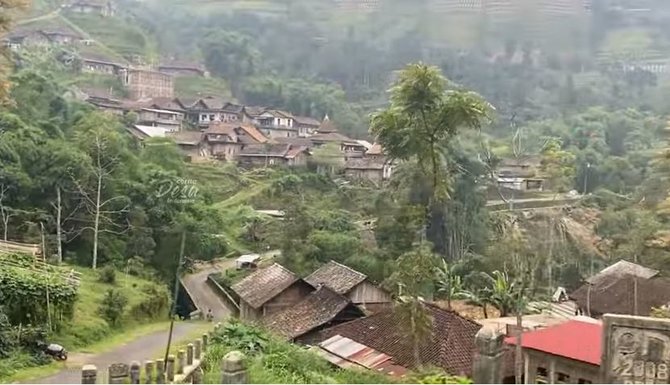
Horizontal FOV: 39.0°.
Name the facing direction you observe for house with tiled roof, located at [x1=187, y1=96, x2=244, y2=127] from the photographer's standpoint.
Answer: facing the viewer

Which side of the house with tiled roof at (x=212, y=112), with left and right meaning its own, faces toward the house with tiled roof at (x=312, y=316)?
front

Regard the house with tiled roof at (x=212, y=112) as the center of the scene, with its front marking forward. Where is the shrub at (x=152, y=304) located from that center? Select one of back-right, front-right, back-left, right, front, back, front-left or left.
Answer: front

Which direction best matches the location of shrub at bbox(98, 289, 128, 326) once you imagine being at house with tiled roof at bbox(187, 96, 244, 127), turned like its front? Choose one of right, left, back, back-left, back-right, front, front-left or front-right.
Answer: front

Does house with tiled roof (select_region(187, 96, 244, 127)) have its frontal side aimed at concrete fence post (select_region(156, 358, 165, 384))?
yes

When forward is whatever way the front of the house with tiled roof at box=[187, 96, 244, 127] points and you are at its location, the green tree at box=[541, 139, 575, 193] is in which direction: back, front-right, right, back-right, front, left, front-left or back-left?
front-left

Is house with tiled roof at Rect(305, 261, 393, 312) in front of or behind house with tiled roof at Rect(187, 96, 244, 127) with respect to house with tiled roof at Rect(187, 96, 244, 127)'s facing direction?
in front

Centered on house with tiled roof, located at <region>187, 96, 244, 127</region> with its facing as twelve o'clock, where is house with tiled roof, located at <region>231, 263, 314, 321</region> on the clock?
house with tiled roof, located at <region>231, 263, 314, 321</region> is roughly at 12 o'clock from house with tiled roof, located at <region>187, 96, 244, 127</region>.

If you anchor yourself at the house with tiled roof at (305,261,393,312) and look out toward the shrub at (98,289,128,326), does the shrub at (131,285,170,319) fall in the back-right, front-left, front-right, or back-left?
front-right

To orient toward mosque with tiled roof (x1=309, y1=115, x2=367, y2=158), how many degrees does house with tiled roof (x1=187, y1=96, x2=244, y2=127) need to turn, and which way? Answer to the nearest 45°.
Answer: approximately 45° to its left

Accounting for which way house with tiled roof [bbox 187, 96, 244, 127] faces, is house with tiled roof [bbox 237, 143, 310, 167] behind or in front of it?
in front

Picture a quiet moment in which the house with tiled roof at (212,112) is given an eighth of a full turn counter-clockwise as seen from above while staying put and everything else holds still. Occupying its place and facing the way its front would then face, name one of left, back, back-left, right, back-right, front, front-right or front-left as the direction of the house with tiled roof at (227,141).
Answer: front-right

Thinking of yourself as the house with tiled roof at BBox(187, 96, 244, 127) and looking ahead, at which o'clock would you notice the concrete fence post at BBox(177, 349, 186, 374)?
The concrete fence post is roughly at 12 o'clock from the house with tiled roof.

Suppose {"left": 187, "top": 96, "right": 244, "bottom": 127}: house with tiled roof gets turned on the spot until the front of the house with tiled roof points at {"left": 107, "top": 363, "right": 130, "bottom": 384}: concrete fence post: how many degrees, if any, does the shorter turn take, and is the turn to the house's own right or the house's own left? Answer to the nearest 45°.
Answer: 0° — it already faces it

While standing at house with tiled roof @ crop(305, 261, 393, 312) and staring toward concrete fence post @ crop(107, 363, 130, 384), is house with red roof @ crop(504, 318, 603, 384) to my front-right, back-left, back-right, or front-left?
front-left

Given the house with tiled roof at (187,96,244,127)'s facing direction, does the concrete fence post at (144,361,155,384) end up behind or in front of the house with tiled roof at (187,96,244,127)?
in front

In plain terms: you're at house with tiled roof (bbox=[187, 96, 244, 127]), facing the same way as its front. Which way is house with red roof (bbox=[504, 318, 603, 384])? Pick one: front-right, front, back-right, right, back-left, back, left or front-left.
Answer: front

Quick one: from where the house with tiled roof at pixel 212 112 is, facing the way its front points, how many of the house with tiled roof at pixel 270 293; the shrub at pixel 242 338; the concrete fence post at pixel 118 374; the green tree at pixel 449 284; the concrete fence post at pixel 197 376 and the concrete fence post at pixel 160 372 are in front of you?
6

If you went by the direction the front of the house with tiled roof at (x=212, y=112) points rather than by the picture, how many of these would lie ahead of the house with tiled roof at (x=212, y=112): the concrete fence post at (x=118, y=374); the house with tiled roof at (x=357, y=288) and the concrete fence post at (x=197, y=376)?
3

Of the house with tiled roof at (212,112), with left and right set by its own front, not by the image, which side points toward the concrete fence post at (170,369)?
front
